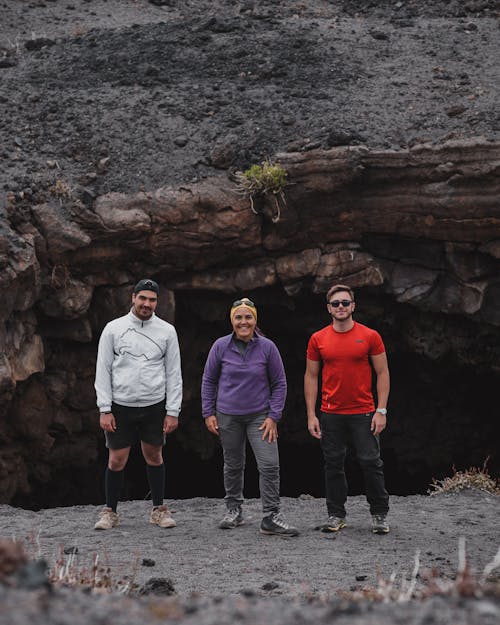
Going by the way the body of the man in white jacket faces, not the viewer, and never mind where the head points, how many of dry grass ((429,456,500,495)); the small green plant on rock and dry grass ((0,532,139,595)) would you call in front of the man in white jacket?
1

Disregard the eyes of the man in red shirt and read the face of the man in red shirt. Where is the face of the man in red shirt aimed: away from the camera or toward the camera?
toward the camera

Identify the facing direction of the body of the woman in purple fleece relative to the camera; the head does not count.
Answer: toward the camera

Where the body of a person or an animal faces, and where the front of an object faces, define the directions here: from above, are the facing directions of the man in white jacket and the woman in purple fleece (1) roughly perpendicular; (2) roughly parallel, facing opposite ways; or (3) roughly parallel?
roughly parallel

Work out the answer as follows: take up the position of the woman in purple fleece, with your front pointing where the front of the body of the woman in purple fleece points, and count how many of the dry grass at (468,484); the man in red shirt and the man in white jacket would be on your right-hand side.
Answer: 1

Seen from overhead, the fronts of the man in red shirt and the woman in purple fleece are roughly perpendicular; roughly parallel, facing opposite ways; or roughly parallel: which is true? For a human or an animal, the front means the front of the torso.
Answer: roughly parallel

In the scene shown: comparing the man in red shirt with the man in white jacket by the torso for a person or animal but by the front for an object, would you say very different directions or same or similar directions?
same or similar directions

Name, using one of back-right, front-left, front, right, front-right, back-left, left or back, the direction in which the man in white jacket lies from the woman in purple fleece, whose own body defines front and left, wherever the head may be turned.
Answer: right

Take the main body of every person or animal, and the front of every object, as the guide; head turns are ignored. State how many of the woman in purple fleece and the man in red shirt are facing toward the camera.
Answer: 2

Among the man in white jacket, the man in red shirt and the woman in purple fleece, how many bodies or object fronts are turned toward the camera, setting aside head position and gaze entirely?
3

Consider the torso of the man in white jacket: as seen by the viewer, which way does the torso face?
toward the camera

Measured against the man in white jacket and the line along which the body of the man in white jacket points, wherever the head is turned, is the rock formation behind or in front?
behind

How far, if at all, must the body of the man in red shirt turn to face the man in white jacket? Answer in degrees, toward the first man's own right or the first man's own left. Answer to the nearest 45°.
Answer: approximately 90° to the first man's own right

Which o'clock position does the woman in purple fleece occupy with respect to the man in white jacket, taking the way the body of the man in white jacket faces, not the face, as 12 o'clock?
The woman in purple fleece is roughly at 9 o'clock from the man in white jacket.

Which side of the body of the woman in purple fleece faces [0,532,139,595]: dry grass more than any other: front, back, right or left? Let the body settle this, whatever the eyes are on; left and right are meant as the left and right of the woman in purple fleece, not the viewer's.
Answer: front
